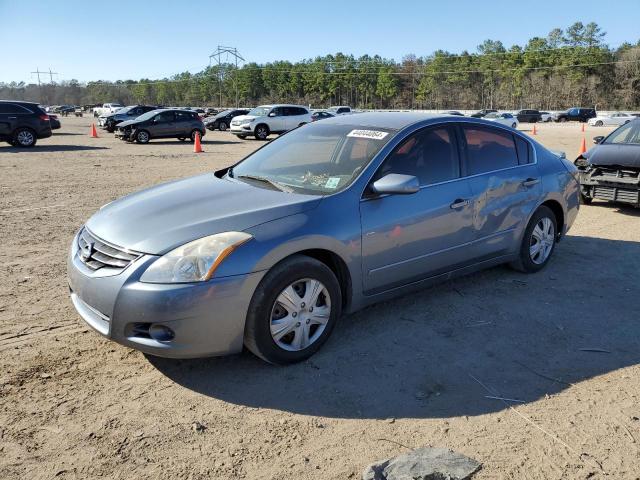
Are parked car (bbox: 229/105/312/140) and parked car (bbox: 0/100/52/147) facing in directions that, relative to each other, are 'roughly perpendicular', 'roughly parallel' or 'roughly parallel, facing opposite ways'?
roughly parallel

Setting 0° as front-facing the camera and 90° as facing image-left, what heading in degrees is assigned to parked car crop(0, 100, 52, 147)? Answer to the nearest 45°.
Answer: approximately 90°

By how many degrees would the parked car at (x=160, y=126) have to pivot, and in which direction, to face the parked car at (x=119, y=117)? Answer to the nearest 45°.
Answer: approximately 90° to its right

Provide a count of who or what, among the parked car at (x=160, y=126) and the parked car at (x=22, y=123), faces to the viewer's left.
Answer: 2

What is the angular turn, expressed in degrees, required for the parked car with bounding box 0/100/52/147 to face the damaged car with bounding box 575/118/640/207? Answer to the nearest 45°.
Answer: approximately 135° to its left

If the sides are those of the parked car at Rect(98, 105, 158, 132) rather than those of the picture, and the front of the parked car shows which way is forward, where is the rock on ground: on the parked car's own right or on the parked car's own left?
on the parked car's own left

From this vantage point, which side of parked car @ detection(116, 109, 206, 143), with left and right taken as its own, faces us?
left

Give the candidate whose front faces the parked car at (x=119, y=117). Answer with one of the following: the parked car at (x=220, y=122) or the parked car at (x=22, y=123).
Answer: the parked car at (x=220, y=122)

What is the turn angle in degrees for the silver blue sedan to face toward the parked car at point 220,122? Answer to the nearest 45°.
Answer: approximately 135° to its right

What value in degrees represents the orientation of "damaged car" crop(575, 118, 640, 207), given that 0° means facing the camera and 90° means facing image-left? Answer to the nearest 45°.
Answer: approximately 45°

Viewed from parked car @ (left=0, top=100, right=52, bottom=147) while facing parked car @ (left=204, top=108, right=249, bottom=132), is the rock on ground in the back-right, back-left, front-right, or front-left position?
back-right

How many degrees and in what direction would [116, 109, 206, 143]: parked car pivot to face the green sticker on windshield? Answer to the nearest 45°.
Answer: approximately 90° to its left
